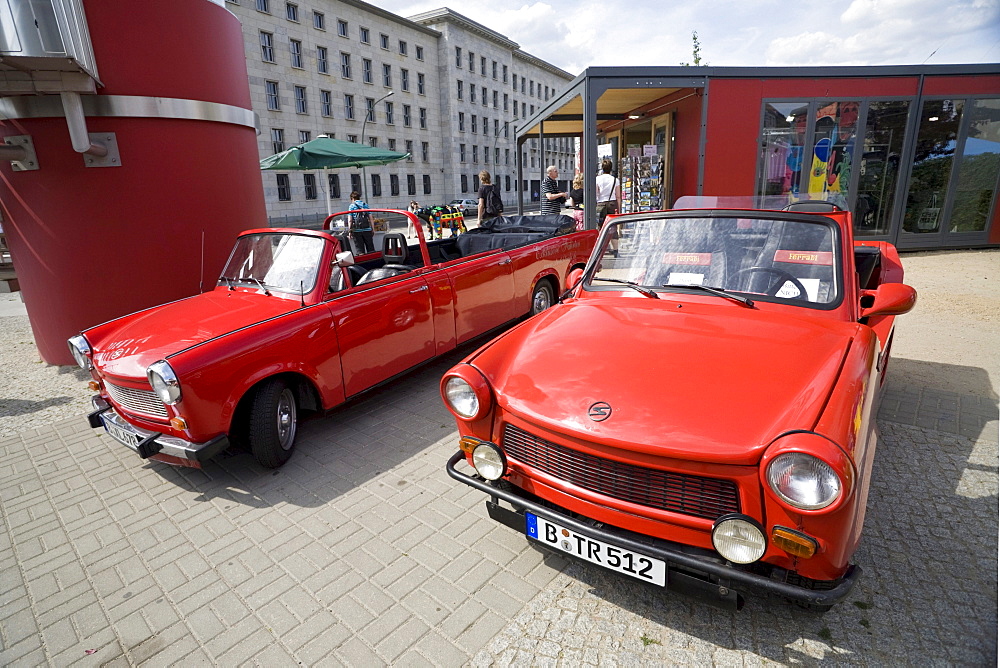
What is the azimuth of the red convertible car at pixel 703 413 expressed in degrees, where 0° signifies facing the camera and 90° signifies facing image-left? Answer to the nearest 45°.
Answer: approximately 45°

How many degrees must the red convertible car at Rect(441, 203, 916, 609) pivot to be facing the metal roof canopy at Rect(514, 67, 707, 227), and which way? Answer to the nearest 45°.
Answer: approximately 135° to its right

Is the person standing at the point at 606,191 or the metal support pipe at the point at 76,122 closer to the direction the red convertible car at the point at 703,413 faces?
the metal support pipe

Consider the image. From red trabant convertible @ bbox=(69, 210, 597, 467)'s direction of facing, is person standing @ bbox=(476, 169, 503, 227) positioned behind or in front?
behind

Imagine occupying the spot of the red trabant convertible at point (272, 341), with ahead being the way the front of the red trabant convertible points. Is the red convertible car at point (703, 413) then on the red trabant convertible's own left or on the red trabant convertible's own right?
on the red trabant convertible's own left

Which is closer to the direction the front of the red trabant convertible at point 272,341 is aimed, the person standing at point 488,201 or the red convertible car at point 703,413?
the red convertible car

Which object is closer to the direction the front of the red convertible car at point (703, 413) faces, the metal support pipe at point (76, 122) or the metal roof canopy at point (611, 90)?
the metal support pipe

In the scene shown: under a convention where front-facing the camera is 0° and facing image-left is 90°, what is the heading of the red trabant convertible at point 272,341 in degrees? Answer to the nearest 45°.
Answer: approximately 45°

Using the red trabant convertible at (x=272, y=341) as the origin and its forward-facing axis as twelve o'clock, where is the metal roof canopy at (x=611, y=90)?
The metal roof canopy is roughly at 6 o'clock from the red trabant convertible.

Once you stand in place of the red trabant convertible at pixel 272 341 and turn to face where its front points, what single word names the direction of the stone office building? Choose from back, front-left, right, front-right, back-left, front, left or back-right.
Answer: back-right

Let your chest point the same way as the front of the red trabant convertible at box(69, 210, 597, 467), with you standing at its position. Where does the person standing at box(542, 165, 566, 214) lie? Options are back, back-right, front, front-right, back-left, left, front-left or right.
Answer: back

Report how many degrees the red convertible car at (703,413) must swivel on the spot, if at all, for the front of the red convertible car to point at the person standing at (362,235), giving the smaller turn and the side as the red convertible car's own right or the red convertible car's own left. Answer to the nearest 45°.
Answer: approximately 90° to the red convertible car's own right
